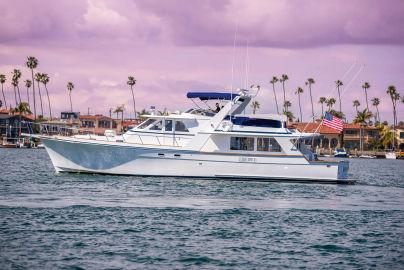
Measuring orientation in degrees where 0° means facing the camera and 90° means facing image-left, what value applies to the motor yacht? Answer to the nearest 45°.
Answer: approximately 90°
